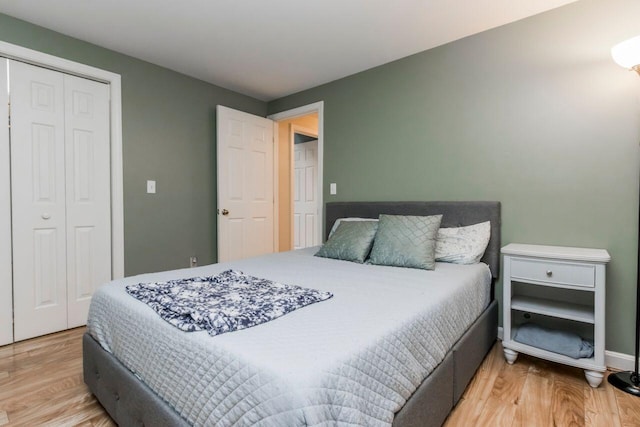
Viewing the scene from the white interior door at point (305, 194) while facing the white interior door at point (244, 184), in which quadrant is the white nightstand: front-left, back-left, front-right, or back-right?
front-left

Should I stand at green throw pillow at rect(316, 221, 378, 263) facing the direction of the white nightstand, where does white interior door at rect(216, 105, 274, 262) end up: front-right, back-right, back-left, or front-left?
back-left

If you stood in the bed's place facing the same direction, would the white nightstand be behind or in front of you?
behind

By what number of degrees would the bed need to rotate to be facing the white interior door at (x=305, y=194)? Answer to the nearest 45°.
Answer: approximately 135° to its right

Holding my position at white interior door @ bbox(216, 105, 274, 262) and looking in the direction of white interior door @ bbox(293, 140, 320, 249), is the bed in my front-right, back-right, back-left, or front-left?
back-right

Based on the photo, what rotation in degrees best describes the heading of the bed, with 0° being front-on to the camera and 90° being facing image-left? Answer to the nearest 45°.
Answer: approximately 45°

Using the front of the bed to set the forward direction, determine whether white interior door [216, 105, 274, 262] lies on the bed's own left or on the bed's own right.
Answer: on the bed's own right
